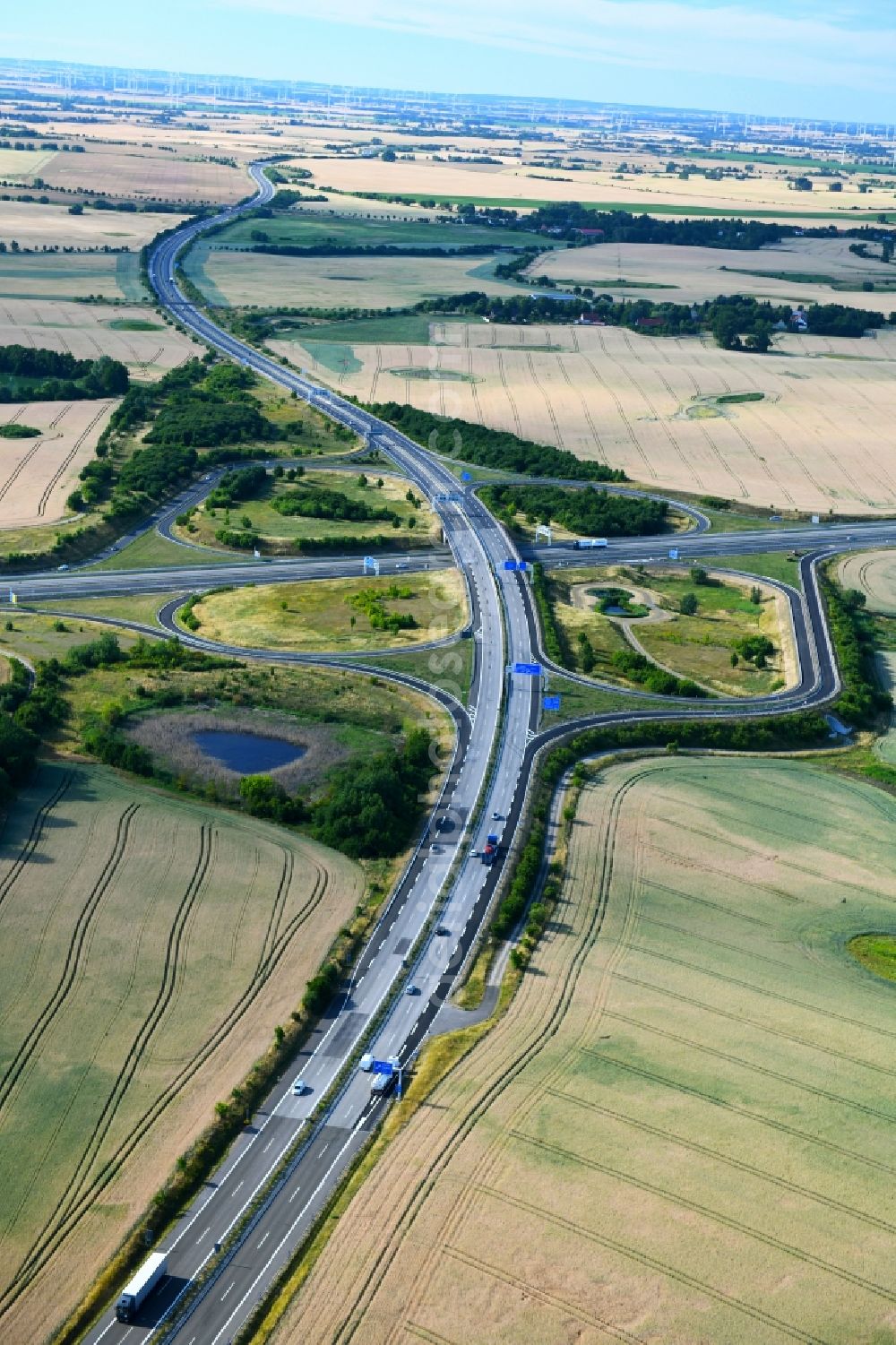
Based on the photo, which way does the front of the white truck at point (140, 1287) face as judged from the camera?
facing the viewer and to the left of the viewer
